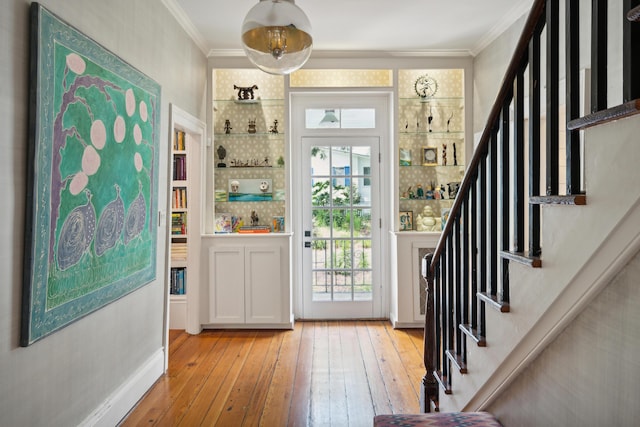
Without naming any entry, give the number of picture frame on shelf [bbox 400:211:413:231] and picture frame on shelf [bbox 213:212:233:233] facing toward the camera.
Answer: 2

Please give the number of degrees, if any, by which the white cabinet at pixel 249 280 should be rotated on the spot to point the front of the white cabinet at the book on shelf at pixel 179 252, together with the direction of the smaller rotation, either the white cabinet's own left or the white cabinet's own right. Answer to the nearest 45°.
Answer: approximately 90° to the white cabinet's own right

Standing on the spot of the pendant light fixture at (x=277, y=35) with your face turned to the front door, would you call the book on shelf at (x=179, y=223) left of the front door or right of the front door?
left

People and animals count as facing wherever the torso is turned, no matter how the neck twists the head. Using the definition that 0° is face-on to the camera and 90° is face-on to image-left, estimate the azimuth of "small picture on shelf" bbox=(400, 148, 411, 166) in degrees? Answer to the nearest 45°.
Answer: approximately 0°

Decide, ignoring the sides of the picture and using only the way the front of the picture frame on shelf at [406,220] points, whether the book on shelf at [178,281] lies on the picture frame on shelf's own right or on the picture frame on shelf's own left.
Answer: on the picture frame on shelf's own right

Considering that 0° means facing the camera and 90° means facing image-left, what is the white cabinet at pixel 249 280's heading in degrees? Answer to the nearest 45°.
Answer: approximately 0°

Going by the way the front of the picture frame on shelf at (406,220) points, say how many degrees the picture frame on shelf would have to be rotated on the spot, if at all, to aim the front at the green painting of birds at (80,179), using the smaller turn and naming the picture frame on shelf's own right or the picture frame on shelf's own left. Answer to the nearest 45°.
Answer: approximately 45° to the picture frame on shelf's own right

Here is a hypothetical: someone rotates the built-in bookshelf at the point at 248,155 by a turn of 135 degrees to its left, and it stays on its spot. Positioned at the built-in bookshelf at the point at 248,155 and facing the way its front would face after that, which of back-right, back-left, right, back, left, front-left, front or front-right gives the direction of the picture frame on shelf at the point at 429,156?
front-right
